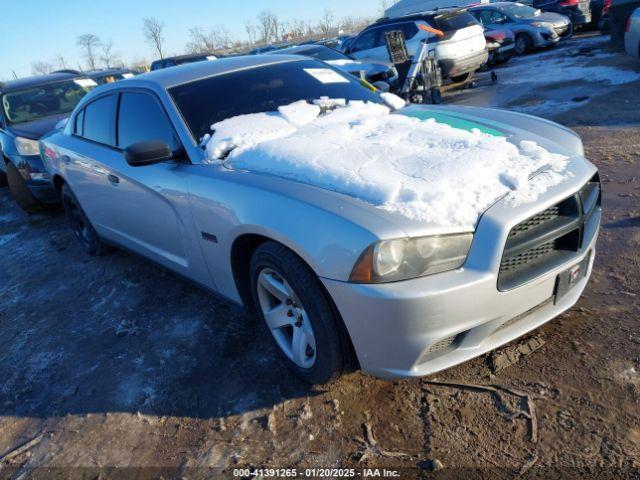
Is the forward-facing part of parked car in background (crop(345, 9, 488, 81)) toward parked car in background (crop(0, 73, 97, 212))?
no

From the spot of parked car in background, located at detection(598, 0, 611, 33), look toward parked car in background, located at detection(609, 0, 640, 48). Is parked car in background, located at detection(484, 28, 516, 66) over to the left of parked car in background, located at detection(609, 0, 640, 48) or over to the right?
right

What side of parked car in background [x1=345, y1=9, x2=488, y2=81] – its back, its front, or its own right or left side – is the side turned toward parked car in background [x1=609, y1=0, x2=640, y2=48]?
right

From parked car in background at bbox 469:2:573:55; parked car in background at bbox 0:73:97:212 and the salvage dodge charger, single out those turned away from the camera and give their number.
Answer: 0

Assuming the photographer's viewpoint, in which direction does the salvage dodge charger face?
facing the viewer and to the right of the viewer

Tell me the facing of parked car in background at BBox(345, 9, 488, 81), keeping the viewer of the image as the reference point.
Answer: facing away from the viewer and to the left of the viewer

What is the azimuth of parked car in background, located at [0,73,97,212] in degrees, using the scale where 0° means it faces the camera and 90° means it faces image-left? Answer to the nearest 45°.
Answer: approximately 315°

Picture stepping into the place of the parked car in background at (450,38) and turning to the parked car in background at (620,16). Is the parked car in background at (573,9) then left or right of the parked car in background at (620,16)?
left

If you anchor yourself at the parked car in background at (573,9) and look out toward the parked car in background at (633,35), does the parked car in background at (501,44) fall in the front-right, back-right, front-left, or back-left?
front-right

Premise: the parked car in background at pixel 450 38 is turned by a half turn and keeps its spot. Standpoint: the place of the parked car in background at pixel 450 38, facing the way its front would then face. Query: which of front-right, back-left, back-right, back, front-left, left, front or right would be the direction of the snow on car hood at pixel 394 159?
front-right

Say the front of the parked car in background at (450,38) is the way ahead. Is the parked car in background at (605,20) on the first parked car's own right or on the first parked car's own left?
on the first parked car's own right

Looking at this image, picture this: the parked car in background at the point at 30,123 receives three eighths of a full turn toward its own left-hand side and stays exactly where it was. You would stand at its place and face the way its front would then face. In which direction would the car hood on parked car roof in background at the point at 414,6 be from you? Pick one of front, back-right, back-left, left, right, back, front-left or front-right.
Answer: front-right
